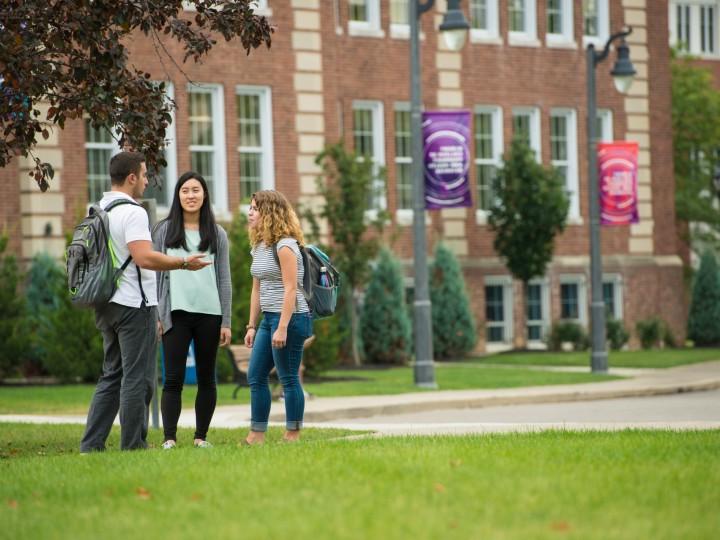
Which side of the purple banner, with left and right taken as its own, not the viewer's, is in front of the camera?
front

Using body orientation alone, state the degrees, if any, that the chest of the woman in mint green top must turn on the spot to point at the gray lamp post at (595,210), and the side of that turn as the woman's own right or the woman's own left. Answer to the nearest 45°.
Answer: approximately 135° to the woman's own left

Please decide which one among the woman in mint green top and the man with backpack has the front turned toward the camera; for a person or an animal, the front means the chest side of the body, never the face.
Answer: the woman in mint green top

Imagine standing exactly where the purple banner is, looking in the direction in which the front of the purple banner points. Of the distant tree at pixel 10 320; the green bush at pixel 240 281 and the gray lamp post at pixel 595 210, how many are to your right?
2

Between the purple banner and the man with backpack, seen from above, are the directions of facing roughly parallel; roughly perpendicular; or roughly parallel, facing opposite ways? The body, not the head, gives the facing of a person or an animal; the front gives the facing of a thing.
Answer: roughly perpendicular

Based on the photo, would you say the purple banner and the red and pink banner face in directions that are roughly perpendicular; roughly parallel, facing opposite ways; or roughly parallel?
roughly parallel

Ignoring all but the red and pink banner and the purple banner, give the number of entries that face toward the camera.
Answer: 2

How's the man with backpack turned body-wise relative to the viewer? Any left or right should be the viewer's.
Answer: facing to the right of the viewer

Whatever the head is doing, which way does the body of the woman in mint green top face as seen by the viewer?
toward the camera

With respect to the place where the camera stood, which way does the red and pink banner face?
facing the viewer

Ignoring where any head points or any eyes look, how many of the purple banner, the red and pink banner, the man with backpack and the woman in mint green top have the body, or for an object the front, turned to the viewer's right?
1

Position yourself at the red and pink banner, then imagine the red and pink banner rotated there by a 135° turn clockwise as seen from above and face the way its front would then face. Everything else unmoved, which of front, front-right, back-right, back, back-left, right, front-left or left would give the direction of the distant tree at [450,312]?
front

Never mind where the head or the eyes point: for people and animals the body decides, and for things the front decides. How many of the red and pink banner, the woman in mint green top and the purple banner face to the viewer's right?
0

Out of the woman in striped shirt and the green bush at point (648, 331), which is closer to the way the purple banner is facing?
the woman in striped shirt

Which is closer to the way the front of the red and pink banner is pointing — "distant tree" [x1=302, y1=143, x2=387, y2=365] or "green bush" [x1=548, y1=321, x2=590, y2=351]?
the distant tree

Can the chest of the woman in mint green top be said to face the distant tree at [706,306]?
no

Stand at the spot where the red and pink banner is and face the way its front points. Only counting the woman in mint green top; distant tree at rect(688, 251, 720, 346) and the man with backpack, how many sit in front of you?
2

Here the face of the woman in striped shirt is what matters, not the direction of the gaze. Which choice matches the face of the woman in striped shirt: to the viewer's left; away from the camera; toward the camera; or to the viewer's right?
to the viewer's left

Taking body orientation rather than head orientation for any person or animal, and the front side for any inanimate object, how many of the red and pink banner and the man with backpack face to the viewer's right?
1

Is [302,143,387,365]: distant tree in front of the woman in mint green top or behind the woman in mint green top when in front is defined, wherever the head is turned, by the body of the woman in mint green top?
behind
